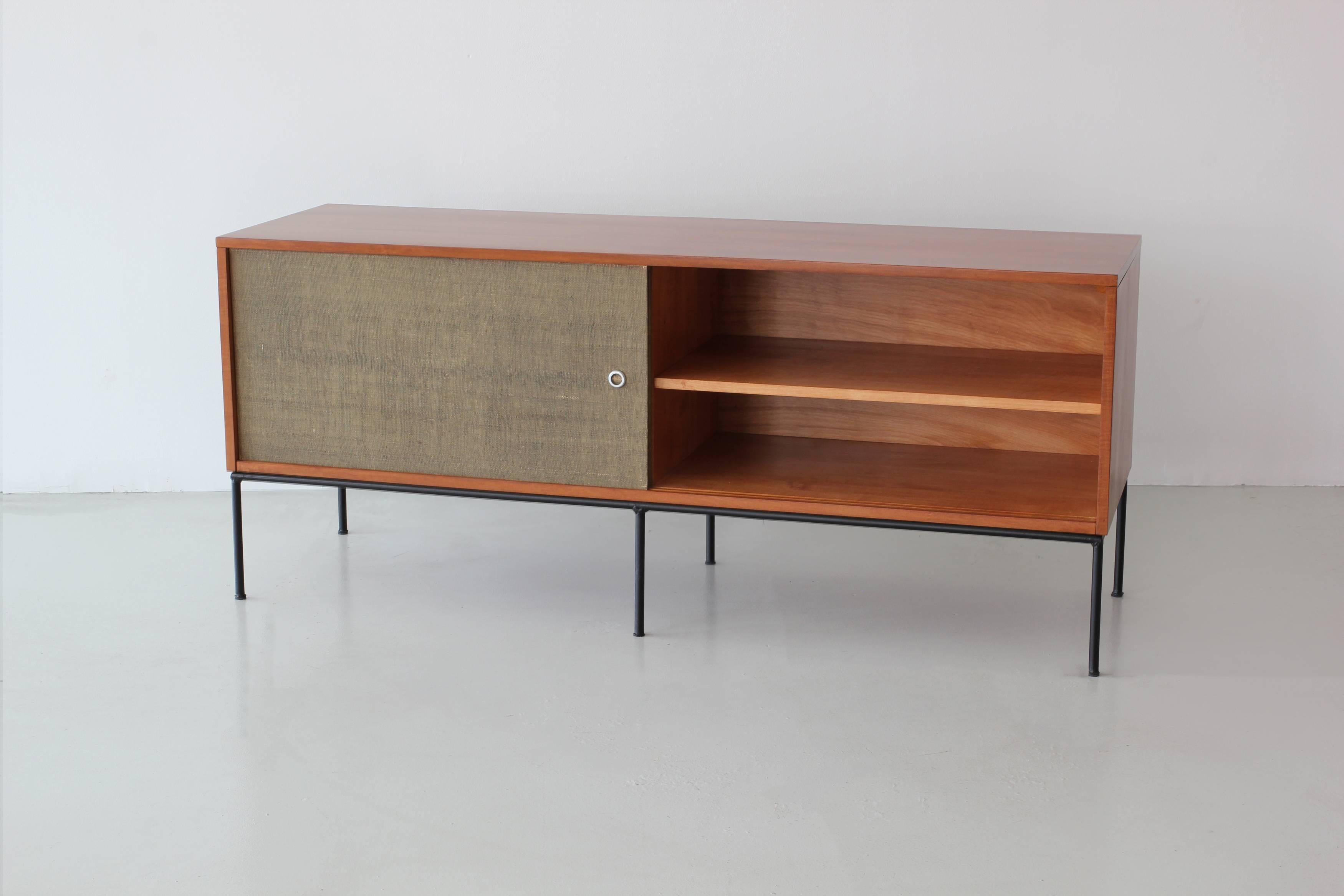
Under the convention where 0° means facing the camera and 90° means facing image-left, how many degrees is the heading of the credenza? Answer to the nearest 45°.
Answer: approximately 0°
